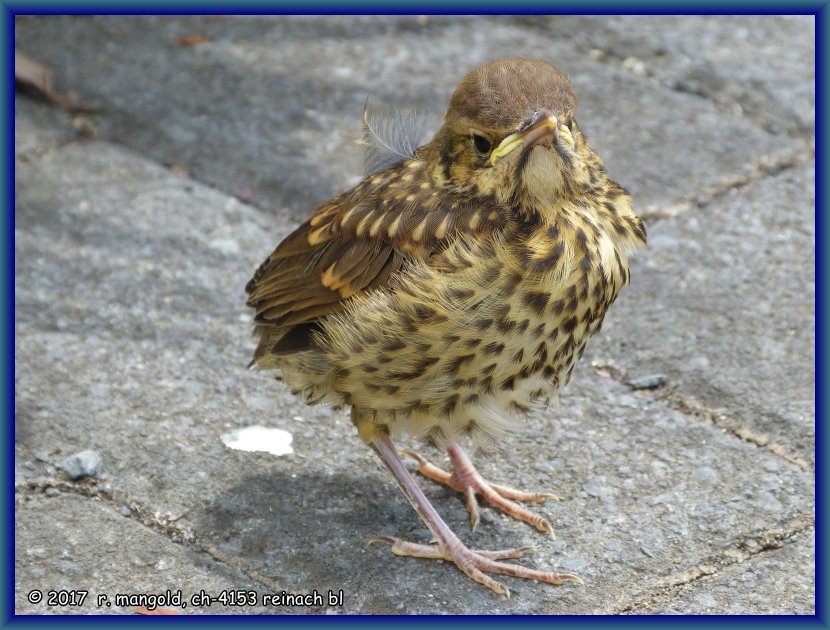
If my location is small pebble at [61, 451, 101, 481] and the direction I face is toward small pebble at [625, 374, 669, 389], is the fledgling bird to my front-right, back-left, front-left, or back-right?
front-right

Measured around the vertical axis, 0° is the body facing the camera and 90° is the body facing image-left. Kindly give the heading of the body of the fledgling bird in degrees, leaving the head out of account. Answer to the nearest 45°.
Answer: approximately 315°

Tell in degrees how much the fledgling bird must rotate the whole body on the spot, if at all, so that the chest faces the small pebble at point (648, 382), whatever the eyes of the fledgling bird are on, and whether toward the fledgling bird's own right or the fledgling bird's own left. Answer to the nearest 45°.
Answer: approximately 90° to the fledgling bird's own left

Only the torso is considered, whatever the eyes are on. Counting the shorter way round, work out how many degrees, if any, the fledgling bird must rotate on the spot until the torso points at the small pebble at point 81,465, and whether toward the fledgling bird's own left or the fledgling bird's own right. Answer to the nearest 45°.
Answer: approximately 135° to the fledgling bird's own right
